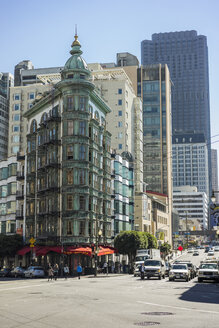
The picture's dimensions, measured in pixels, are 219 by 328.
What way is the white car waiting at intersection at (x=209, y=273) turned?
toward the camera

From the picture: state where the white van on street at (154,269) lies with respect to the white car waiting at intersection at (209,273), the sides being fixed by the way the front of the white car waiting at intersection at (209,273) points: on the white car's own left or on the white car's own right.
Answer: on the white car's own right
